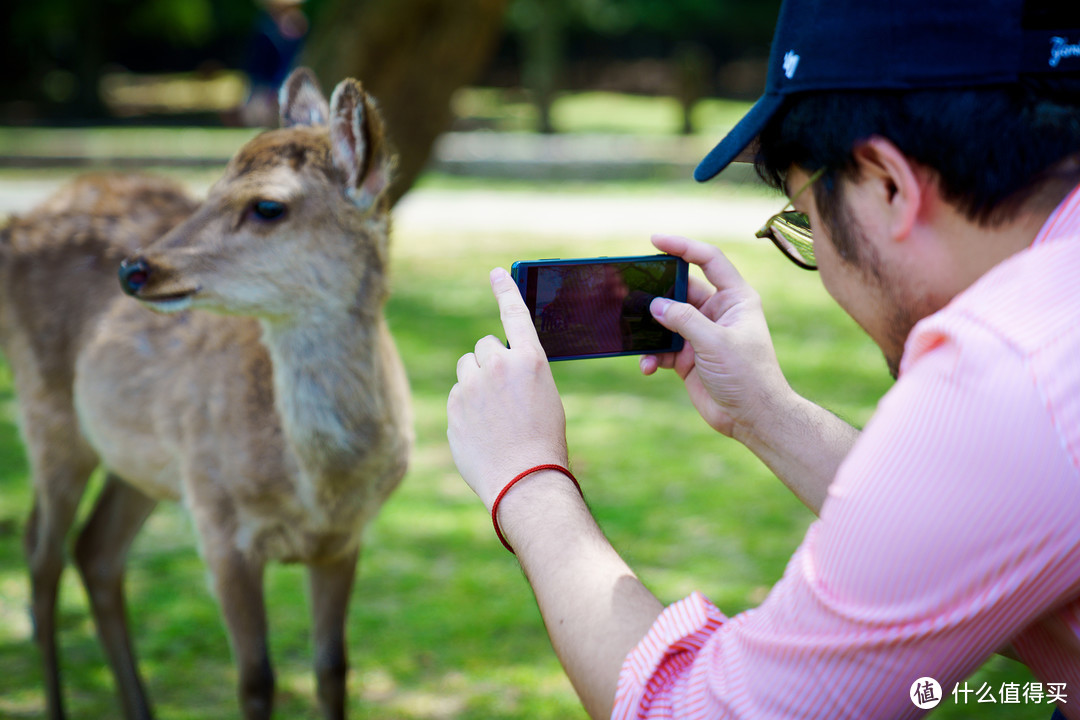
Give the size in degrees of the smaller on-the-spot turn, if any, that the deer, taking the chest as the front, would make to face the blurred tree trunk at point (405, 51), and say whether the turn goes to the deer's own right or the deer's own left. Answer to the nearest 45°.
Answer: approximately 135° to the deer's own left

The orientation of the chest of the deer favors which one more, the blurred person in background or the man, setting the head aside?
the man

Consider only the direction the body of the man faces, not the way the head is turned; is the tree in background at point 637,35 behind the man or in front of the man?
in front

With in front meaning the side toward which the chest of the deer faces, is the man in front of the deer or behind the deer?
in front

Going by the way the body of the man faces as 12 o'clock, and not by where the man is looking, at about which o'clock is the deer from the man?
The deer is roughly at 12 o'clock from the man.

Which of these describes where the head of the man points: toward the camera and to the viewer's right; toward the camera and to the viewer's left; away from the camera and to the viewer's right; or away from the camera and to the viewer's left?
away from the camera and to the viewer's left

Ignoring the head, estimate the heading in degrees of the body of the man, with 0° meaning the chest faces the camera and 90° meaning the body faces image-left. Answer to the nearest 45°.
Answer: approximately 135°

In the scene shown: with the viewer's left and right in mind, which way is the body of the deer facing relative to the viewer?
facing the viewer and to the right of the viewer

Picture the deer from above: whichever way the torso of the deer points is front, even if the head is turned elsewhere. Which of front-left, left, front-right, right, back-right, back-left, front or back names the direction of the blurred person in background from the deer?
back-left
